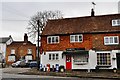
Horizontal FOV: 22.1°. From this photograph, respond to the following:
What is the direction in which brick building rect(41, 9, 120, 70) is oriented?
toward the camera
